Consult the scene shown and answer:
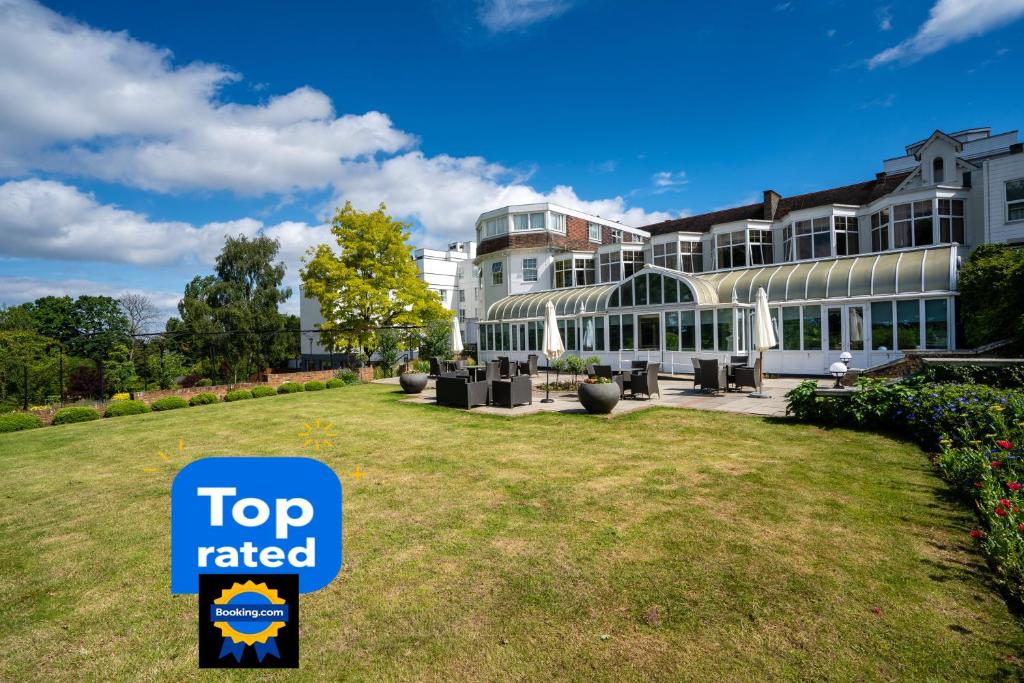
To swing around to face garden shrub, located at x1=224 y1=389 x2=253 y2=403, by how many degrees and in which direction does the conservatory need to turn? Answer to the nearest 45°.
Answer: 0° — it already faces it

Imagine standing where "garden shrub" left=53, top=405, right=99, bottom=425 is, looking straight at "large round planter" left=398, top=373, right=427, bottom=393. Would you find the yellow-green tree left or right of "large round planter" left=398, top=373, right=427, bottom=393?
left

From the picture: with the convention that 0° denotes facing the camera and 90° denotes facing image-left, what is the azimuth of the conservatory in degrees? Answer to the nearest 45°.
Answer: approximately 45°

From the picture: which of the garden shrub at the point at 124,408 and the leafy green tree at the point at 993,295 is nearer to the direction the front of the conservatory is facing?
the garden shrub

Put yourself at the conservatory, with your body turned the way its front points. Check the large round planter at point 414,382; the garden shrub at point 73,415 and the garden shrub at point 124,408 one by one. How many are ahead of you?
3

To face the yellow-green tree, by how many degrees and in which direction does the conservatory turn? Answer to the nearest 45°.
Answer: approximately 45° to its right

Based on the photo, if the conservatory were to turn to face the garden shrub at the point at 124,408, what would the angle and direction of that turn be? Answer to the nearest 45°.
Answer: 0° — it already faces it

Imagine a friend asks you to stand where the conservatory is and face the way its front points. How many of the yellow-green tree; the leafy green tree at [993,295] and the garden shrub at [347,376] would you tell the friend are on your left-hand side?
1

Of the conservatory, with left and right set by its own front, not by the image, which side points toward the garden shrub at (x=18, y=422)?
front

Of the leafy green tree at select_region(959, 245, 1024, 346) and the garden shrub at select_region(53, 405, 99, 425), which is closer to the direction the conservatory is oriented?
the garden shrub

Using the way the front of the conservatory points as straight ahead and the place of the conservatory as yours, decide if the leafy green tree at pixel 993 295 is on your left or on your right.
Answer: on your left

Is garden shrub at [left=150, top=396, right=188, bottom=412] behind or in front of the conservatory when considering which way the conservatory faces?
in front

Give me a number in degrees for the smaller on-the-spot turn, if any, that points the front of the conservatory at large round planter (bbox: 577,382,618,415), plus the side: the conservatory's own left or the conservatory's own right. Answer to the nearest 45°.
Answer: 0° — it already faces it

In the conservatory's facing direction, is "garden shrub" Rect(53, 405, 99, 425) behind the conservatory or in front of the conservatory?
in front

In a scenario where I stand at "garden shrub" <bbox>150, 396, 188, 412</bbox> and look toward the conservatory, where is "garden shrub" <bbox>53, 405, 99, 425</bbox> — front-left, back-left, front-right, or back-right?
back-right

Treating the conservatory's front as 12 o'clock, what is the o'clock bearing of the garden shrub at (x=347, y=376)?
The garden shrub is roughly at 1 o'clock from the conservatory.
